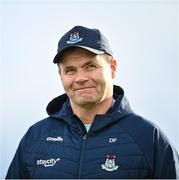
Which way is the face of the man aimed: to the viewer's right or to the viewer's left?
to the viewer's left

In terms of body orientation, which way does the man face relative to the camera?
toward the camera
